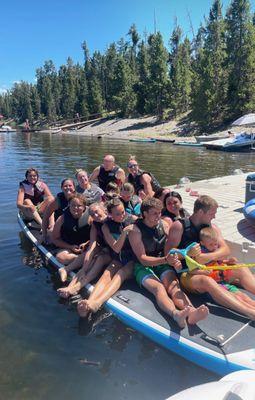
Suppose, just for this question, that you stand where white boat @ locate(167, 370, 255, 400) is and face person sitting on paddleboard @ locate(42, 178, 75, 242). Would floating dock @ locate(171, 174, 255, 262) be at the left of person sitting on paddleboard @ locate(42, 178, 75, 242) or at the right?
right

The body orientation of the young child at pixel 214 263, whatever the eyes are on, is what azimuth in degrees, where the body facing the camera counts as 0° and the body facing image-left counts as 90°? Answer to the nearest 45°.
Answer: approximately 315°

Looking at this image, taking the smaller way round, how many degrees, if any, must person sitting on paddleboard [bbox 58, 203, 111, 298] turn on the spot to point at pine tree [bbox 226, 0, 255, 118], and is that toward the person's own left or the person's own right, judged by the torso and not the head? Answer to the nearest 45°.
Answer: approximately 180°

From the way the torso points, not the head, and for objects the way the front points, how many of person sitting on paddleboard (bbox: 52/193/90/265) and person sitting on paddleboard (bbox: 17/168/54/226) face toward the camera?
2

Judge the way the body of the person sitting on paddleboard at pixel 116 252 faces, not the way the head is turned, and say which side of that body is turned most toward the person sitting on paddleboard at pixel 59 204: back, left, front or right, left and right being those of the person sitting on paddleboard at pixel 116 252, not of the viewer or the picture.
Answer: right

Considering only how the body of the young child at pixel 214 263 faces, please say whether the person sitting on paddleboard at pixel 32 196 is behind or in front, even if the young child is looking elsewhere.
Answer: behind

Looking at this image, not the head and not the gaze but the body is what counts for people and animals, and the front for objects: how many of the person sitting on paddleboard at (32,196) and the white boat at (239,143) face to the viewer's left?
1

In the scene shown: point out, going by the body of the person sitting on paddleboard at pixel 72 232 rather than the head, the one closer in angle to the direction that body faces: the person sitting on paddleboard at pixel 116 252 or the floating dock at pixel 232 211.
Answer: the person sitting on paddleboard

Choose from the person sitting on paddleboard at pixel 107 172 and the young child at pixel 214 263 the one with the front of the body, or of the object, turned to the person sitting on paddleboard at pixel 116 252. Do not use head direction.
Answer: the person sitting on paddleboard at pixel 107 172

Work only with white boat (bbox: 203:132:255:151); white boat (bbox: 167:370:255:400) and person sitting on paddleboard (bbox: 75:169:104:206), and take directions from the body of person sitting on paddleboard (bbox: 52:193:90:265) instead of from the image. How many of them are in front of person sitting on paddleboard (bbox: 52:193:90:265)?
1

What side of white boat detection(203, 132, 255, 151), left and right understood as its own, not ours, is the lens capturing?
left

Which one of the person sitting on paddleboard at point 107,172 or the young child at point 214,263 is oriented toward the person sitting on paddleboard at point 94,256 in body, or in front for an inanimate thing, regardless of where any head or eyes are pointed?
the person sitting on paddleboard at point 107,172

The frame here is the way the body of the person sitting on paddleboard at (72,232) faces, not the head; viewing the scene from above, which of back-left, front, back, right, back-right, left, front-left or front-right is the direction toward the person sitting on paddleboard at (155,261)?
front-left

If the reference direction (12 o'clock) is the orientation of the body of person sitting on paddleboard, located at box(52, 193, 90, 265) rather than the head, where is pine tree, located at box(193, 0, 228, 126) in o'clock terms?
The pine tree is roughly at 7 o'clock from the person sitting on paddleboard.
